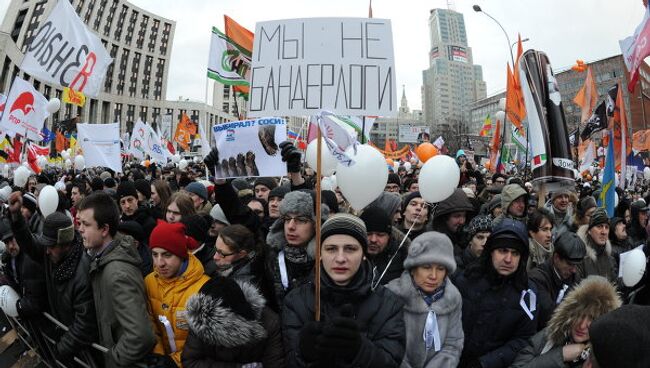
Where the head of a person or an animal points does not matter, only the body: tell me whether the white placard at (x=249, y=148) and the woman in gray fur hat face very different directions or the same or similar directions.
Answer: same or similar directions

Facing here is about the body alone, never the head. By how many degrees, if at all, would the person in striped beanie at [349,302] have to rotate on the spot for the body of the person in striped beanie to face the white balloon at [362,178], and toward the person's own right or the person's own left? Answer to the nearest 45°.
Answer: approximately 180°

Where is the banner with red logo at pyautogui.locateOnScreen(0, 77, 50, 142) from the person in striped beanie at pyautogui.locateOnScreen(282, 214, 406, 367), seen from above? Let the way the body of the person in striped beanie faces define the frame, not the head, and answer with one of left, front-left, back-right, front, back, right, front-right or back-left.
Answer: back-right

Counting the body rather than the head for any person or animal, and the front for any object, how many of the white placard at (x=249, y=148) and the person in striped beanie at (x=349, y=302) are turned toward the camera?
2

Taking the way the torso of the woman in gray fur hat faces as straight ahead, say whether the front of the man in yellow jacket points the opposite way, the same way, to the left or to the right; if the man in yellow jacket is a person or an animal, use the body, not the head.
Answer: the same way

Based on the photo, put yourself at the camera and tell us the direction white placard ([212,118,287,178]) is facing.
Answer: facing the viewer

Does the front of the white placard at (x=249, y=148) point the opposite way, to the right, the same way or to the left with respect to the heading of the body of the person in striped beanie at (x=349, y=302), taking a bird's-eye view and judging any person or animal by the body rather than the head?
the same way

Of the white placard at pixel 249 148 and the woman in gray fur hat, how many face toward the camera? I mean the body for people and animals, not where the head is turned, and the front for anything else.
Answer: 2

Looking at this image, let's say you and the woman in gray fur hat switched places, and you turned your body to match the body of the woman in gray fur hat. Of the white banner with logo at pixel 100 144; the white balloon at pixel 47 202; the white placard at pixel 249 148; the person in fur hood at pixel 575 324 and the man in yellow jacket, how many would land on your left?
1

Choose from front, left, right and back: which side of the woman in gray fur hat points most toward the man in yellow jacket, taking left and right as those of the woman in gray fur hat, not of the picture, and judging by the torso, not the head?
right

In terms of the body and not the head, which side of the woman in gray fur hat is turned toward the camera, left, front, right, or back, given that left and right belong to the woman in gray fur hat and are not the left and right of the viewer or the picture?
front

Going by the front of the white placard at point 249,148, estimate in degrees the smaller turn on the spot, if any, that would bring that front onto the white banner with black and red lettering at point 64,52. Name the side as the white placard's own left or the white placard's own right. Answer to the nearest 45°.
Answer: approximately 135° to the white placard's own right

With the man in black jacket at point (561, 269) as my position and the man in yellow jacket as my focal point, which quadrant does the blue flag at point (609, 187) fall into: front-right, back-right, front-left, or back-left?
back-right

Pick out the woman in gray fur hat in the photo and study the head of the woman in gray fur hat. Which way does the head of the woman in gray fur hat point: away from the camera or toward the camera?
toward the camera

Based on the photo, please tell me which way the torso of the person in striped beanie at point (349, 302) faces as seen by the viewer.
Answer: toward the camera

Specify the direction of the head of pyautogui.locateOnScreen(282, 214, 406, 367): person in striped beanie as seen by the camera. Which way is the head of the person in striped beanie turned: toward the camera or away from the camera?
toward the camera

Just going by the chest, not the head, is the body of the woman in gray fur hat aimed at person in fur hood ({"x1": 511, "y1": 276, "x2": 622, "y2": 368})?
no
